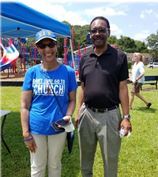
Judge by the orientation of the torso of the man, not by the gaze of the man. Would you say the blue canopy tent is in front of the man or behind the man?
behind

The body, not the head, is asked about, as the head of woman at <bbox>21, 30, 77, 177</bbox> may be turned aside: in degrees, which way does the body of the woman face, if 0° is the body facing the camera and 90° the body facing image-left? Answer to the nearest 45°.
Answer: approximately 0°

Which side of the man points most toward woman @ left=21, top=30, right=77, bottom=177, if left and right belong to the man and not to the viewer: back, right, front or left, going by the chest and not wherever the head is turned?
right

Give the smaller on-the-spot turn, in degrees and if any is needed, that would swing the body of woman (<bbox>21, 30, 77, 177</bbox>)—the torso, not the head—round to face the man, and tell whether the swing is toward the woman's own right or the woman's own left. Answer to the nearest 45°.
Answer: approximately 90° to the woman's own left

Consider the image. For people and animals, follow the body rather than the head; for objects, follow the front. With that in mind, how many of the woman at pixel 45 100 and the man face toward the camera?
2

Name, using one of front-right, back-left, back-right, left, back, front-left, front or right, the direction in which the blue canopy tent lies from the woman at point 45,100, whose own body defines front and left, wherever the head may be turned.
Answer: back
